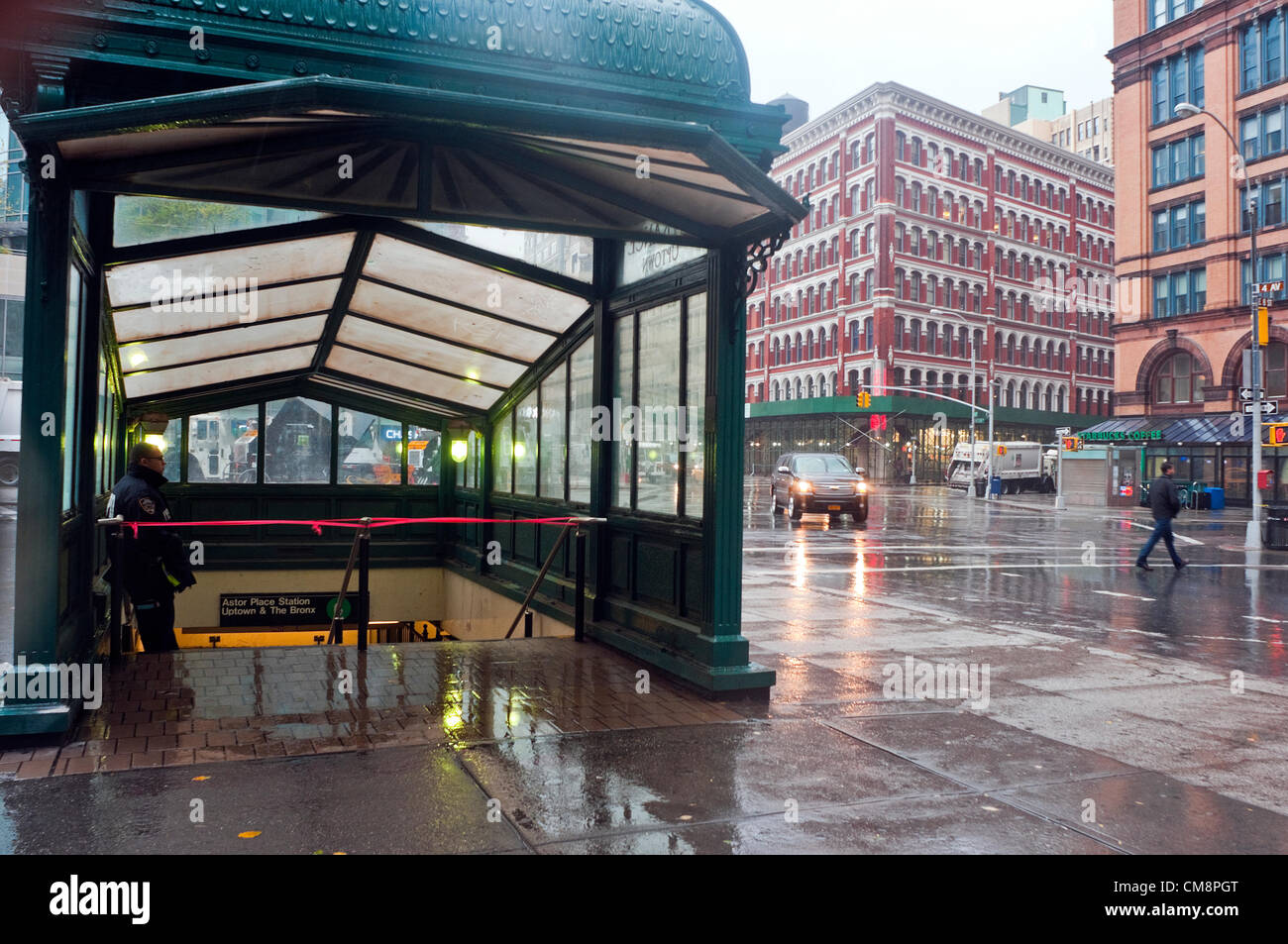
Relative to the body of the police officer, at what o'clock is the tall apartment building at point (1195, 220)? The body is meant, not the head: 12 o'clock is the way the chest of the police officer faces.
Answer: The tall apartment building is roughly at 11 o'clock from the police officer.

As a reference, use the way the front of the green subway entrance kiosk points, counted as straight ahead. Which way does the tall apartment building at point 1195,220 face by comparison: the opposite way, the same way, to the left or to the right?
to the right

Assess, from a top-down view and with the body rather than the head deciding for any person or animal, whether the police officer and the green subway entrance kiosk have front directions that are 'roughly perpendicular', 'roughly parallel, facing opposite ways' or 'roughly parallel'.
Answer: roughly perpendicular

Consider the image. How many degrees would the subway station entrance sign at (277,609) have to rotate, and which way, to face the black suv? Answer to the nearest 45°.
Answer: approximately 135° to its left

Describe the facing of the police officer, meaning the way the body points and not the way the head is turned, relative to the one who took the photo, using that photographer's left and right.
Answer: facing to the right of the viewer

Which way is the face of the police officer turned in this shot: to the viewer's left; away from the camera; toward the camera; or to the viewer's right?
to the viewer's right

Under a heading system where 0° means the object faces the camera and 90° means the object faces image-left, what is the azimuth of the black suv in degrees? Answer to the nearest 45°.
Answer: approximately 0°

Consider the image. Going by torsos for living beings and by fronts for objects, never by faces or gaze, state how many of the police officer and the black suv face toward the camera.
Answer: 1

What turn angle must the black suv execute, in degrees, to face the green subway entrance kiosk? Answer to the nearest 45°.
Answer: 0° — it already faces it
